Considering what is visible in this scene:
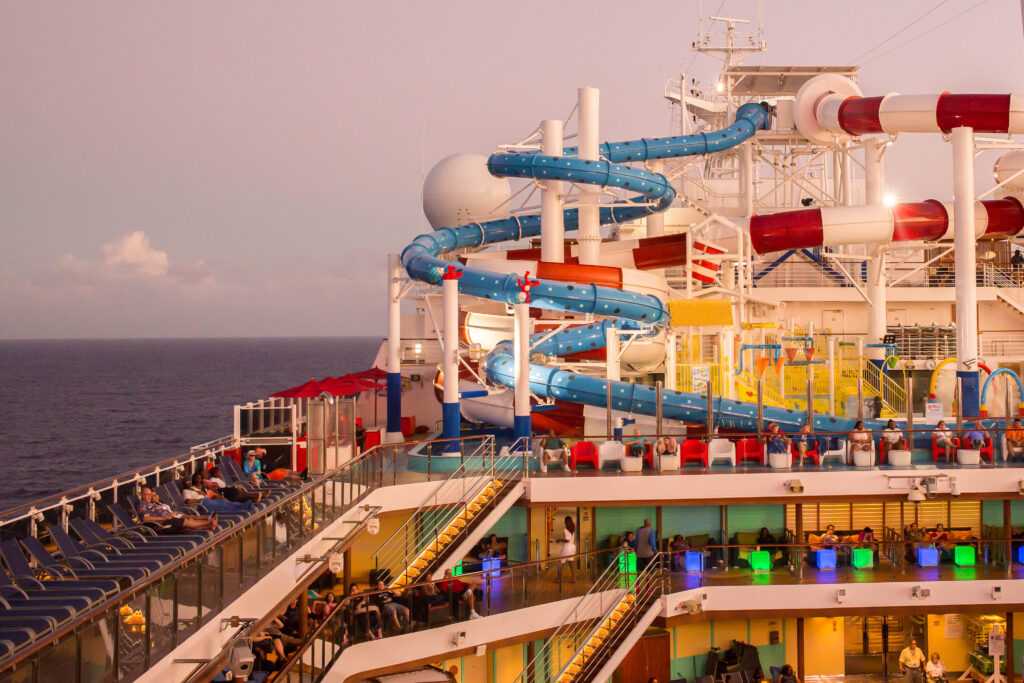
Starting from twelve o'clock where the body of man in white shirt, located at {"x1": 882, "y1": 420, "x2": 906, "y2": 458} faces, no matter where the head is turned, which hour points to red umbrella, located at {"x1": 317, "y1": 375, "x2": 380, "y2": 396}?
The red umbrella is roughly at 3 o'clock from the man in white shirt.

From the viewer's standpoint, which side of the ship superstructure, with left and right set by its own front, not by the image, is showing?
back

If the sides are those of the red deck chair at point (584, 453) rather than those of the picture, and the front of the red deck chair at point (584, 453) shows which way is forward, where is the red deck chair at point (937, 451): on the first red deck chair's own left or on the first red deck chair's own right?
on the first red deck chair's own left

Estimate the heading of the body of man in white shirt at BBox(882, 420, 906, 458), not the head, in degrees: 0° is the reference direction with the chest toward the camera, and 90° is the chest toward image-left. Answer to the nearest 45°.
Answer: approximately 0°

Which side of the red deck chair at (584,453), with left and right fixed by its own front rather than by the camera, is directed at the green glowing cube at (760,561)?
left

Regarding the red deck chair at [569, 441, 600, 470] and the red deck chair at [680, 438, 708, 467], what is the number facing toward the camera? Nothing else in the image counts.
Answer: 2
